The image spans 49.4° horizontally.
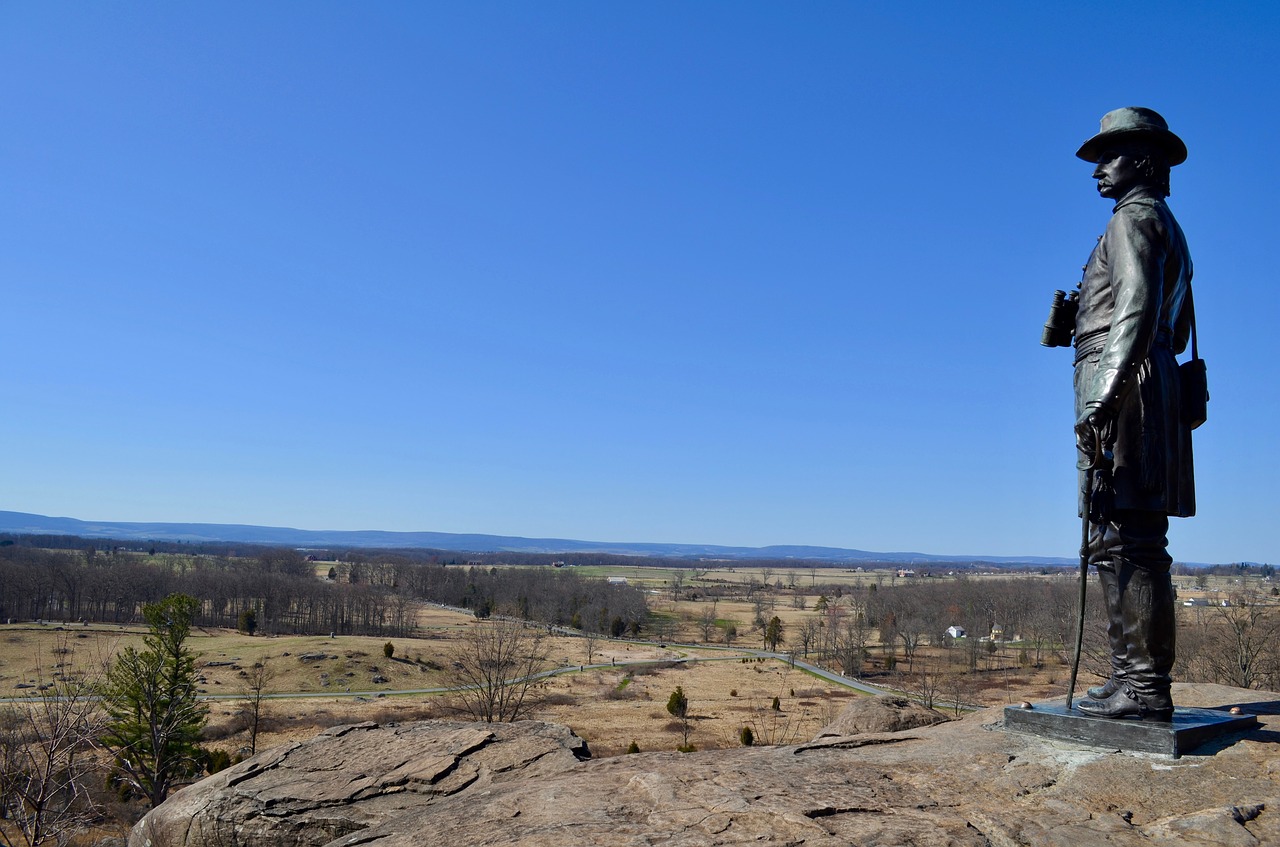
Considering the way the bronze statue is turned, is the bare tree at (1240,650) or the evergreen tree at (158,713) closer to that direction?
the evergreen tree

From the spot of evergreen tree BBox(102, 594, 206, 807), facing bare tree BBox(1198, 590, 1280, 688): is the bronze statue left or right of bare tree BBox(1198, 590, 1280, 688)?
right

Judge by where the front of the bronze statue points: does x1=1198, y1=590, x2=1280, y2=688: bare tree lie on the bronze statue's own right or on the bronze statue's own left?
on the bronze statue's own right

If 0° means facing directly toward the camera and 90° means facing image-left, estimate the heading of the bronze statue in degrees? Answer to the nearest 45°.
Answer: approximately 90°
